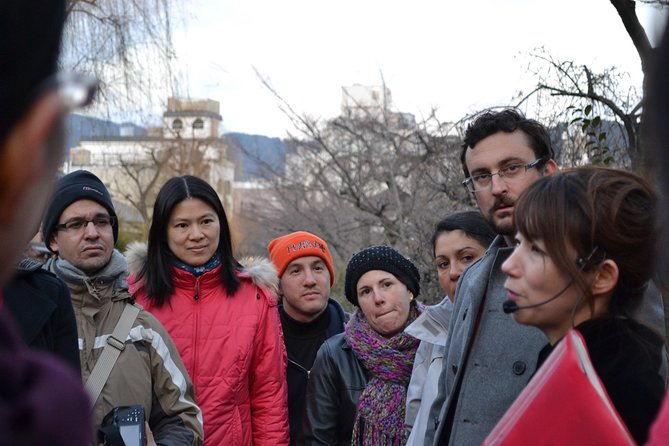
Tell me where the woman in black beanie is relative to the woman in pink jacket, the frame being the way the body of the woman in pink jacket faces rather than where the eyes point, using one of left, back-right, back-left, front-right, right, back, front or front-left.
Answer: left

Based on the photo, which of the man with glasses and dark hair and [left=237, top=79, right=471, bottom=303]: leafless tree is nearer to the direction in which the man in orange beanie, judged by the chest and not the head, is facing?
the man with glasses and dark hair

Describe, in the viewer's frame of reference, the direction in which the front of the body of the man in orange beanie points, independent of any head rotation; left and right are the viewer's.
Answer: facing the viewer and to the right of the viewer

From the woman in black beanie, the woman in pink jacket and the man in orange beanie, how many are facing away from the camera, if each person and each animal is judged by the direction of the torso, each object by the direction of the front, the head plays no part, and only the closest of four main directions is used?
0

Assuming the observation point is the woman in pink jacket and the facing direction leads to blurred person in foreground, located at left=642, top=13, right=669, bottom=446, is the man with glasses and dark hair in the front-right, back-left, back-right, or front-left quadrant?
front-left

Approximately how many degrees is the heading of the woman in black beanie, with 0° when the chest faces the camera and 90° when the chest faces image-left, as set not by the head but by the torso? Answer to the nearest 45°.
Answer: approximately 315°

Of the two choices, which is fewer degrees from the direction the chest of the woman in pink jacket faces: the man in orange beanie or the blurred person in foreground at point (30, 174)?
the blurred person in foreground

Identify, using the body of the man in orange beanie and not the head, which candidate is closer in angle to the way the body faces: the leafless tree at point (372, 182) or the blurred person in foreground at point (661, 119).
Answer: the blurred person in foreground

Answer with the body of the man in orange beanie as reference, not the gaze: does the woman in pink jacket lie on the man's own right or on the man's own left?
on the man's own right

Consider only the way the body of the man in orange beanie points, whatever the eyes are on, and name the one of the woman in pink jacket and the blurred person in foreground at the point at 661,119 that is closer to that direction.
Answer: the blurred person in foreground

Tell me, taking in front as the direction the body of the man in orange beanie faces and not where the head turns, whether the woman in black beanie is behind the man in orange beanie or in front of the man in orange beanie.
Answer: in front

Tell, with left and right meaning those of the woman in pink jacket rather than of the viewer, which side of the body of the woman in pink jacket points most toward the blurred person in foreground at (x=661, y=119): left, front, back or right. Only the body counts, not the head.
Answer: front

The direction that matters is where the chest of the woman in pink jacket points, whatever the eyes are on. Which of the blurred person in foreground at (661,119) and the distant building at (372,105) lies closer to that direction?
the blurred person in foreground

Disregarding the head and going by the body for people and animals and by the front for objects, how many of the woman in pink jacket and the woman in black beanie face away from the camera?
0

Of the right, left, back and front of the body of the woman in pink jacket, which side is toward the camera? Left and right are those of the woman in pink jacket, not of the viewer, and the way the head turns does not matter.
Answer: front

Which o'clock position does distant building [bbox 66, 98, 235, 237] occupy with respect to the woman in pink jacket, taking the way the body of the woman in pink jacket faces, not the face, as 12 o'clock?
The distant building is roughly at 6 o'clock from the woman in pink jacket.

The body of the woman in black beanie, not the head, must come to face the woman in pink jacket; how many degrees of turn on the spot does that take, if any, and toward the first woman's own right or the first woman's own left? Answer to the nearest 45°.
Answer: approximately 135° to the first woman's own right

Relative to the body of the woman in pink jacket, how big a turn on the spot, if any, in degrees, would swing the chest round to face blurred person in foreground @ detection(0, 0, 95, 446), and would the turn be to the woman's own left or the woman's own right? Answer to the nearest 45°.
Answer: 0° — they already face them
